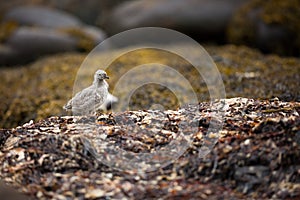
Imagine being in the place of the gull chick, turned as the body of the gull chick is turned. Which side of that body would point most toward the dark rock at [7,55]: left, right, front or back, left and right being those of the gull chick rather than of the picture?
left

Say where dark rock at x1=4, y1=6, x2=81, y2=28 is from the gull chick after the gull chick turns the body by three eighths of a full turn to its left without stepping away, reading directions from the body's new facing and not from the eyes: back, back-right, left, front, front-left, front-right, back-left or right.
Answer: front-right

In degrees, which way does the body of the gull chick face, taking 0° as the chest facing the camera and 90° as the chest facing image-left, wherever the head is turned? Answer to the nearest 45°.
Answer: approximately 270°
